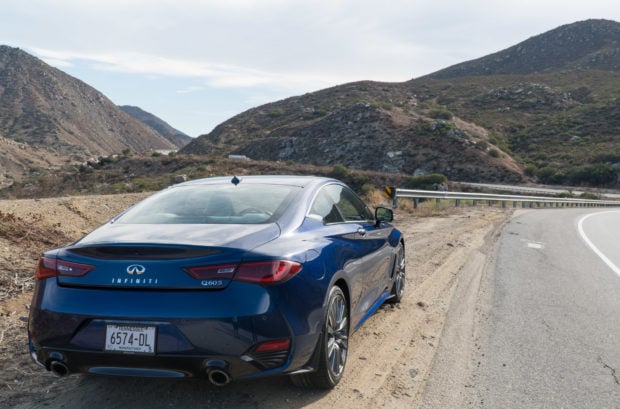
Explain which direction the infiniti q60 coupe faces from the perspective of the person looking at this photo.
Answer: facing away from the viewer and to the right of the viewer

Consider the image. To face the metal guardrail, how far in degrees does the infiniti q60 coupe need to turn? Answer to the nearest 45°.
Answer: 0° — it already faces it
